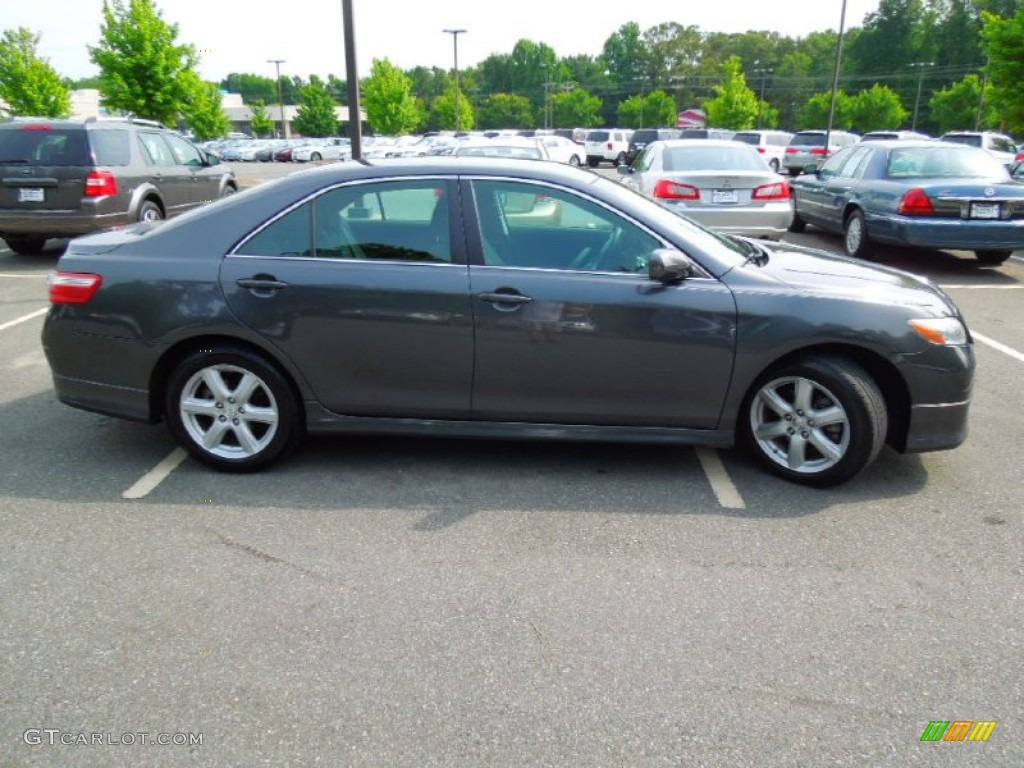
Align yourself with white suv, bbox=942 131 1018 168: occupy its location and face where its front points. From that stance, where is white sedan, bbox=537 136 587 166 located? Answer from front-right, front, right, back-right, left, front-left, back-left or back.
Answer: front-left

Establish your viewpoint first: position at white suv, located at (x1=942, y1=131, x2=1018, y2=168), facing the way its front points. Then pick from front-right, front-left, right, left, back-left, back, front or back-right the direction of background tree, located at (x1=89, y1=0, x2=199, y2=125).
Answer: left

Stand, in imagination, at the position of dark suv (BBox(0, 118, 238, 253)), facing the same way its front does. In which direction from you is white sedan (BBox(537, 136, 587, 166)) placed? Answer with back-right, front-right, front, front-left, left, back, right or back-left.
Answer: front

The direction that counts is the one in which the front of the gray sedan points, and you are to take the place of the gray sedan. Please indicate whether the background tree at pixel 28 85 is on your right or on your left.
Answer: on your left

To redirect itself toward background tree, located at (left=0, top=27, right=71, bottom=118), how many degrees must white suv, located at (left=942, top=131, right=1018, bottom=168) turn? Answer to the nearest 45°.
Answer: approximately 45° to its left

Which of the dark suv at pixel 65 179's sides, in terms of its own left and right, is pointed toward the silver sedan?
right

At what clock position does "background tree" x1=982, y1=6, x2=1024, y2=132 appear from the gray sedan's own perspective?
The background tree is roughly at 10 o'clock from the gray sedan.

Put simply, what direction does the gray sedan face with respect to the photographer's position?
facing to the right of the viewer

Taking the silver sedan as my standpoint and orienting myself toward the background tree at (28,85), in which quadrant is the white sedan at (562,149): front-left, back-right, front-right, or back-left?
front-right

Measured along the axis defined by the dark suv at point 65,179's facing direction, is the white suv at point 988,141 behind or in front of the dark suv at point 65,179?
in front

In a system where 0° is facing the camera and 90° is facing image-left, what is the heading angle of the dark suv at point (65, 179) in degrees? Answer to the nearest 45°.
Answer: approximately 225°

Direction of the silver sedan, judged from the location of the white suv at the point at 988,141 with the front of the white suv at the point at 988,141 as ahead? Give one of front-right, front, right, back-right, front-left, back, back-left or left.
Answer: back-left

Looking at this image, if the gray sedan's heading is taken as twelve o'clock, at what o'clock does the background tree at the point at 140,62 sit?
The background tree is roughly at 8 o'clock from the gray sedan.

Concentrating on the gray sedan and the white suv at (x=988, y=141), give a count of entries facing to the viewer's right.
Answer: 1

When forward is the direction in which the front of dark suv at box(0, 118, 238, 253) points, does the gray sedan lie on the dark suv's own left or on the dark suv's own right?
on the dark suv's own right
